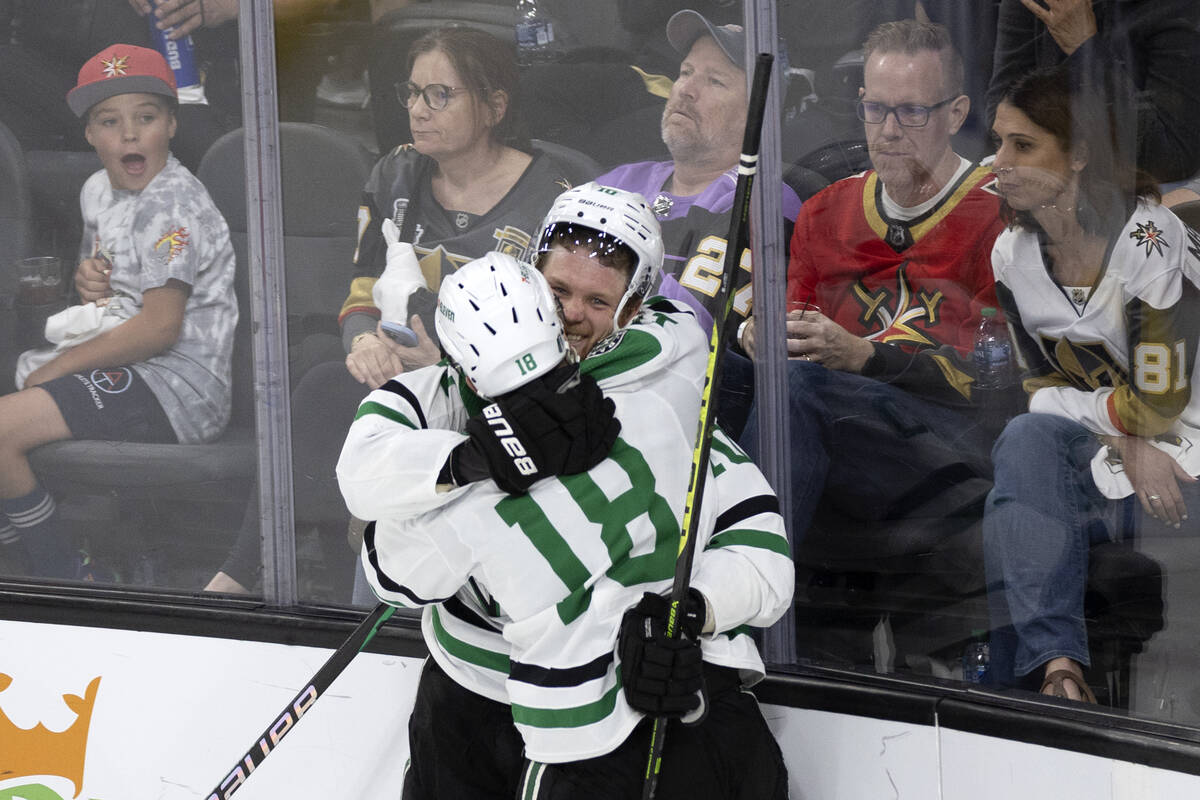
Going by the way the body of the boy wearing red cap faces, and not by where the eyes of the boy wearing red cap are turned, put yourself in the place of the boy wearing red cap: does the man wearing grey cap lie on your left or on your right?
on your left

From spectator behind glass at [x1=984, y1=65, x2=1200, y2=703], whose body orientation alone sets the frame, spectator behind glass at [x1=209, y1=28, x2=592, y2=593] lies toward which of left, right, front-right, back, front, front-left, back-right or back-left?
front-right

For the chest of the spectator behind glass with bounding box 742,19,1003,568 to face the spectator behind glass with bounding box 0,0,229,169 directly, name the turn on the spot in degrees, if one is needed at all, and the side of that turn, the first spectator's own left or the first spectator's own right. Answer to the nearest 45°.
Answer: approximately 45° to the first spectator's own right

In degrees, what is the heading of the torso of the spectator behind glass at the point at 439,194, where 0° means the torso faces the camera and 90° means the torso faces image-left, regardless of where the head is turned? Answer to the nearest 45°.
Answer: approximately 45°

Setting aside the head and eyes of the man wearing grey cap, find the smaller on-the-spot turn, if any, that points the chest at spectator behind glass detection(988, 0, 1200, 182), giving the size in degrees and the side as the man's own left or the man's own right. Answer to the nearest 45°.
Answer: approximately 135° to the man's own left

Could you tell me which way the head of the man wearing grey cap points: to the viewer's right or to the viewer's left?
to the viewer's left

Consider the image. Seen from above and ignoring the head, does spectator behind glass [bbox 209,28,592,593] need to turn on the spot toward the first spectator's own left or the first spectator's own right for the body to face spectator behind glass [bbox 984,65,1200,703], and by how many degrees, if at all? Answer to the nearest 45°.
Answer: approximately 90° to the first spectator's own left

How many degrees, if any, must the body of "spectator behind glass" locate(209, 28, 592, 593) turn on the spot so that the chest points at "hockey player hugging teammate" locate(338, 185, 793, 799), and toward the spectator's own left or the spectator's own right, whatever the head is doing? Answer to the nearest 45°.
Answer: approximately 45° to the spectator's own left

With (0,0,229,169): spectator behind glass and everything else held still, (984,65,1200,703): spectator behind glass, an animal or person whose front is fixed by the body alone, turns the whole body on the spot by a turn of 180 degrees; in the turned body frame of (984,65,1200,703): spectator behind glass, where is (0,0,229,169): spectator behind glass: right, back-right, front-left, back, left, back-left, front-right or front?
back-left

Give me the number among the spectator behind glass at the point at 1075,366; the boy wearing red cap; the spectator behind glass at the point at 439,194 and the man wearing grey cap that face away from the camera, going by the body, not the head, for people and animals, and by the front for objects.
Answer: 0

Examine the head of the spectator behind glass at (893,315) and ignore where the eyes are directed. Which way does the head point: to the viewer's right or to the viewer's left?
to the viewer's left

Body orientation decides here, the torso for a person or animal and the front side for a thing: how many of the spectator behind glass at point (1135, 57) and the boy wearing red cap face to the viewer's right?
0

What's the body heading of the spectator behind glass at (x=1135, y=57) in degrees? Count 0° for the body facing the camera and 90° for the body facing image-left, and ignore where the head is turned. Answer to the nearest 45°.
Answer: approximately 45°

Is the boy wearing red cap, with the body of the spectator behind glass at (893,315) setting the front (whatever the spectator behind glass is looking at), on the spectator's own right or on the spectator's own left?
on the spectator's own right

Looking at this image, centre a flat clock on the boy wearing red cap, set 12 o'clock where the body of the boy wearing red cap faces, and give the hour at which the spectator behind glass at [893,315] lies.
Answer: The spectator behind glass is roughly at 9 o'clock from the boy wearing red cap.
